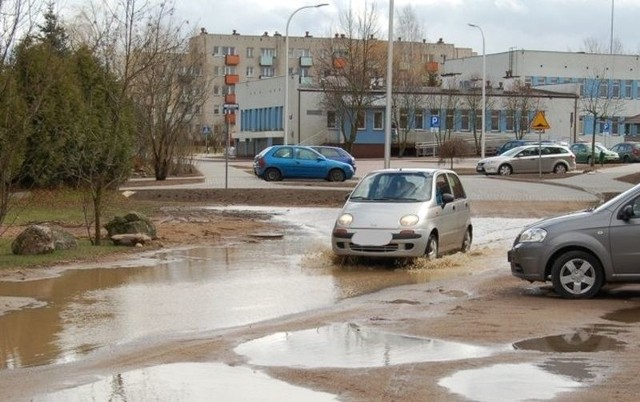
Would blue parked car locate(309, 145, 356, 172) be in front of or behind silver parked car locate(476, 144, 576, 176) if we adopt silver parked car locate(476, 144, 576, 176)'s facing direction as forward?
in front

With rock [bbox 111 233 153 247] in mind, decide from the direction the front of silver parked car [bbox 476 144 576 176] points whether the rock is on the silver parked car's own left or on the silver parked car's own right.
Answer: on the silver parked car's own left

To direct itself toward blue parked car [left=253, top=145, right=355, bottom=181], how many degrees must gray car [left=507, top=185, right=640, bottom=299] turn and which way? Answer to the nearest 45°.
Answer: approximately 45° to its right

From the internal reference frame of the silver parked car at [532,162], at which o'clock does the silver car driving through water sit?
The silver car driving through water is roughly at 9 o'clock from the silver parked car.

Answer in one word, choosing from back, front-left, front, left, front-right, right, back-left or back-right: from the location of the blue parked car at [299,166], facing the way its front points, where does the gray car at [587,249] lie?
right

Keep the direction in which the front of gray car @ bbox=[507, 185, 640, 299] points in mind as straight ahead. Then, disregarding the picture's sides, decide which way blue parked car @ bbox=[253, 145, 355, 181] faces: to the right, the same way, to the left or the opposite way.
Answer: the opposite way

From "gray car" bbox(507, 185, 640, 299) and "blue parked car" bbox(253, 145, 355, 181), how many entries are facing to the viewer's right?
1

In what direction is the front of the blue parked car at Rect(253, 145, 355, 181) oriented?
to the viewer's right

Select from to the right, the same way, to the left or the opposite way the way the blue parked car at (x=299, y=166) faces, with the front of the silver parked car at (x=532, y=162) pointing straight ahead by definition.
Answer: the opposite way

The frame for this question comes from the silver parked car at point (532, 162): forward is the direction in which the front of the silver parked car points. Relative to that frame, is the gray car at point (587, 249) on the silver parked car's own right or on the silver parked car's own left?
on the silver parked car's own left

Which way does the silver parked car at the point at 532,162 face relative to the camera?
to the viewer's left

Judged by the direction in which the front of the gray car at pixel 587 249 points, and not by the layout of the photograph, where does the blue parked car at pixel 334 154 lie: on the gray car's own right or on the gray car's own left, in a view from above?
on the gray car's own right

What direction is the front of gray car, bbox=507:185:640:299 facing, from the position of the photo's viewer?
facing to the left of the viewer
